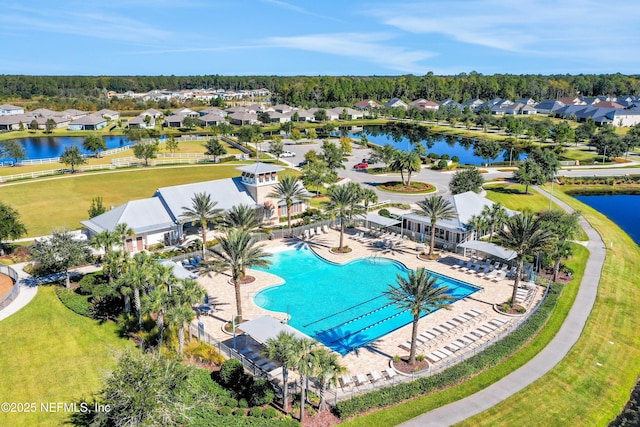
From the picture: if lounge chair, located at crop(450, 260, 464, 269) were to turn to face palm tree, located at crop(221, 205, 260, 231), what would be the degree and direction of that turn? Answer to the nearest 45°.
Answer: approximately 45° to its right

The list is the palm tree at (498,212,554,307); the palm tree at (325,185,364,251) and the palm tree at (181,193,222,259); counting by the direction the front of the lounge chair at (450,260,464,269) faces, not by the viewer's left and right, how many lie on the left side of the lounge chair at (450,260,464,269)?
1

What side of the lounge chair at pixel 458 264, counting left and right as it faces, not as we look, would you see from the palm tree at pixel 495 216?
back

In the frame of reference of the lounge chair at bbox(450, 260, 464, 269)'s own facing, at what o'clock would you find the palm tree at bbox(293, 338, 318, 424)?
The palm tree is roughly at 11 o'clock from the lounge chair.

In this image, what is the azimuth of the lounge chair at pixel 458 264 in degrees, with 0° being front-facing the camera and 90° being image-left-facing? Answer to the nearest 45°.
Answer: approximately 45°

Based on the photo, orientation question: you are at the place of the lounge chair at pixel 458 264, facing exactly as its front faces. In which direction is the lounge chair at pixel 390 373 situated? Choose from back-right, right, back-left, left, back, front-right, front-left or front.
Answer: front-left

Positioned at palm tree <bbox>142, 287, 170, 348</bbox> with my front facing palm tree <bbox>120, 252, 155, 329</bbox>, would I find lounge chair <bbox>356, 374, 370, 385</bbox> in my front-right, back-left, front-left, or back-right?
back-right

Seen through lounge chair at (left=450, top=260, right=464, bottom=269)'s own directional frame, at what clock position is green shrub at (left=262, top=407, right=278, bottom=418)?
The green shrub is roughly at 11 o'clock from the lounge chair.

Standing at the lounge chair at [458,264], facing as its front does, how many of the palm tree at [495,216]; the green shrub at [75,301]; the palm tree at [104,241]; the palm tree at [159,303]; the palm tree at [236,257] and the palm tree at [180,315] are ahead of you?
5

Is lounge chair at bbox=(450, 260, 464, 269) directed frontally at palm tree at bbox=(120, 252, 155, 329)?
yes
